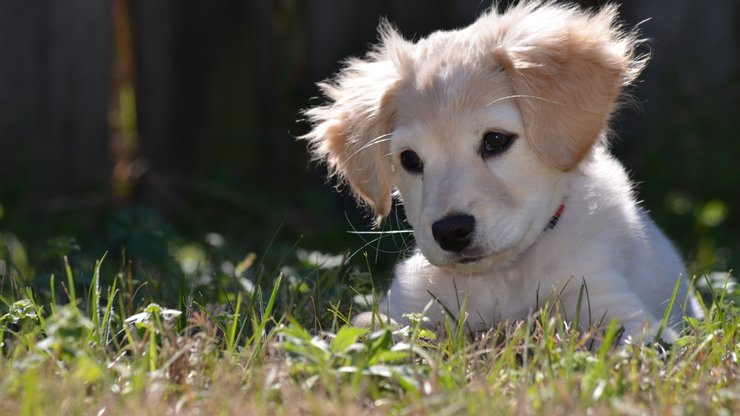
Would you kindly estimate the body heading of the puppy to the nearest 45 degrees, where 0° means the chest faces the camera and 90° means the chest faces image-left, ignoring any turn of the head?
approximately 45°
